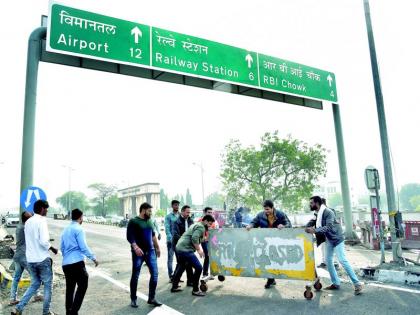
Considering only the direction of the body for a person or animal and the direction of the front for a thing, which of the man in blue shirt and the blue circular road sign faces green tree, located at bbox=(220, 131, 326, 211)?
the man in blue shirt

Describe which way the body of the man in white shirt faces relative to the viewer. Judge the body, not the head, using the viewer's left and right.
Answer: facing away from the viewer and to the right of the viewer

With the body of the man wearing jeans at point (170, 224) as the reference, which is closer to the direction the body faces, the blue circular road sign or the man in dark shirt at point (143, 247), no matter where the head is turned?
the man in dark shirt

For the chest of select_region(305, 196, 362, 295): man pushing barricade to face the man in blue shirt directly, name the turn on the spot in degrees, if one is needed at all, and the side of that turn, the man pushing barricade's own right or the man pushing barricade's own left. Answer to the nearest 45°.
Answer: approximately 45° to the man pushing barricade's own left

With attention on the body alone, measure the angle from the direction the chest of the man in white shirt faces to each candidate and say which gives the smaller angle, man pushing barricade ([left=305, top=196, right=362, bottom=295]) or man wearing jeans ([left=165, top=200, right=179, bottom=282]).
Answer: the man wearing jeans

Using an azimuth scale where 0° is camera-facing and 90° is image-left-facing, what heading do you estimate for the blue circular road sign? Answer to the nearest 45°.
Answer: approximately 0°

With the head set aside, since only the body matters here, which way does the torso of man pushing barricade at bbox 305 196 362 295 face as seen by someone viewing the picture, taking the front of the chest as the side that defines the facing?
to the viewer's left

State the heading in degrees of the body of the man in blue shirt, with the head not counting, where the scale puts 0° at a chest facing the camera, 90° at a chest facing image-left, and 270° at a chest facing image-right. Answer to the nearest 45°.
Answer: approximately 225°

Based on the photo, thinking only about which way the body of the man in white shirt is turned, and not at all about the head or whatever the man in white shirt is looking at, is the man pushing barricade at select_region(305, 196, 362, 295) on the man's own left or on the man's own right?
on the man's own right

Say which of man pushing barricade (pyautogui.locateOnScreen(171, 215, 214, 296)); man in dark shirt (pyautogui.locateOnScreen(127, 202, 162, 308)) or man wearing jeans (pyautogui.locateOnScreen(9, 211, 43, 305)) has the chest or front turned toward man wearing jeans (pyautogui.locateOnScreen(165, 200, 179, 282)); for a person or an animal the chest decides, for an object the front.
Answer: man wearing jeans (pyautogui.locateOnScreen(9, 211, 43, 305))
